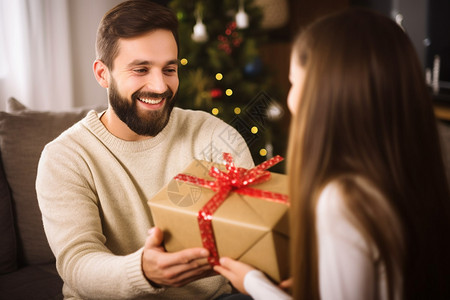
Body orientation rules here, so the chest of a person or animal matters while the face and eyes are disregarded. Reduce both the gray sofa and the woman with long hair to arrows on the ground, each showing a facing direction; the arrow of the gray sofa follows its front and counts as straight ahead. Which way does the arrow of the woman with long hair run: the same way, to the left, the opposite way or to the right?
the opposite way

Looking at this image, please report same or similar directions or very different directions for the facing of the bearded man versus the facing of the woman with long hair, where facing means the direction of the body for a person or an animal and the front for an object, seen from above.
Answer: very different directions

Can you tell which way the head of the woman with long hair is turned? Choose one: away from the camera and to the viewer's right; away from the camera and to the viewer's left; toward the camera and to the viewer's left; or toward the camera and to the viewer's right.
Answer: away from the camera and to the viewer's left

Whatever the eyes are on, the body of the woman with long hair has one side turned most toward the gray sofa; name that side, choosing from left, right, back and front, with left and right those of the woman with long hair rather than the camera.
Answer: front

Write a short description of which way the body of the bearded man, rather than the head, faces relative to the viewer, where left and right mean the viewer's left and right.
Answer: facing the viewer and to the right of the viewer

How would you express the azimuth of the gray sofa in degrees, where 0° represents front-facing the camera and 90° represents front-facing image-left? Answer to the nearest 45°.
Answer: approximately 0°

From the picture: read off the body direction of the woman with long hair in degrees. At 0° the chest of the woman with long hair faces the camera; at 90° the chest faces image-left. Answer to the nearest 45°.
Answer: approximately 135°

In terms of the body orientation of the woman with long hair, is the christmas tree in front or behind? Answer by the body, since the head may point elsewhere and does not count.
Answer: in front

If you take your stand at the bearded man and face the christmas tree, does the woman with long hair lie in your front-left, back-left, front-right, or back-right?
back-right

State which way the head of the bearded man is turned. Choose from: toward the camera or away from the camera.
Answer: toward the camera

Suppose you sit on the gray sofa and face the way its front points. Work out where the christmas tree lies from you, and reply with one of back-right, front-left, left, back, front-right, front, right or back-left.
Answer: back-left

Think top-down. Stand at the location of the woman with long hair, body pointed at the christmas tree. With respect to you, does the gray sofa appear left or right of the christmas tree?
left

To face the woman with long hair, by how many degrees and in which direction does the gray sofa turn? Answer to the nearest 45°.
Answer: approximately 45° to its left
